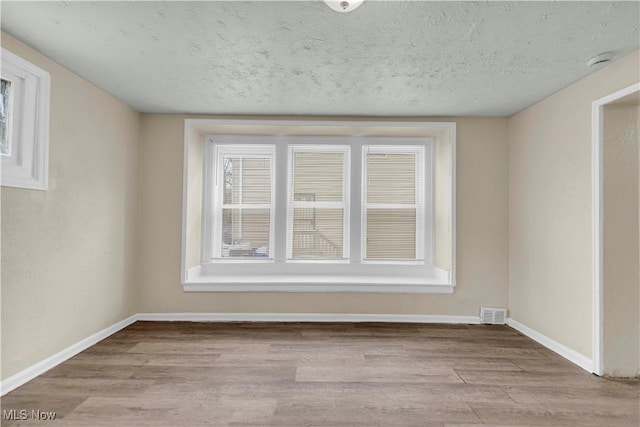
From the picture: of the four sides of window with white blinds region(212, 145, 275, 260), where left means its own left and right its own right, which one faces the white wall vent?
left

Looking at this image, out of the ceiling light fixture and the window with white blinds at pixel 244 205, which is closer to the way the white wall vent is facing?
the ceiling light fixture

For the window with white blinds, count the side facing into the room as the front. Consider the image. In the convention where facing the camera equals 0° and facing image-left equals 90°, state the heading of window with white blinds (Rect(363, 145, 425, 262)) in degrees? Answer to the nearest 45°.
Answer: approximately 0°

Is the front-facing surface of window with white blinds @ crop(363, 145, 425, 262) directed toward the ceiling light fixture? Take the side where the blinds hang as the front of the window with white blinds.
yes

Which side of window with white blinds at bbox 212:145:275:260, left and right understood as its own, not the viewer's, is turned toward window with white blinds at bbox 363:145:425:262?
left

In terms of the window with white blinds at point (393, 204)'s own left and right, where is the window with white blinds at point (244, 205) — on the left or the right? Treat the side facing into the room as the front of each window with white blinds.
on its right
